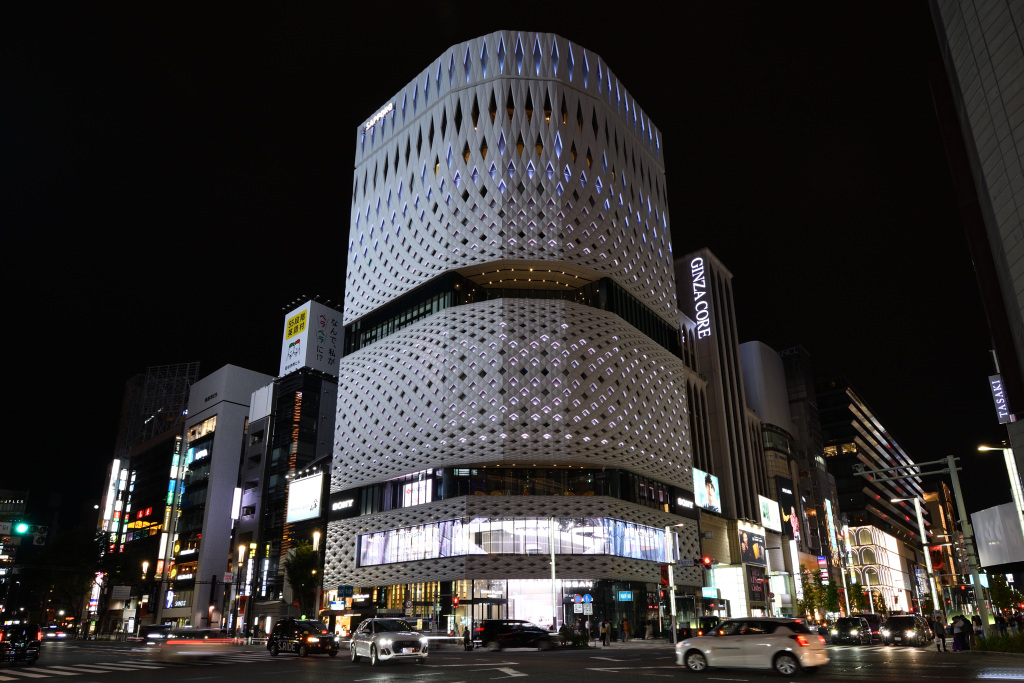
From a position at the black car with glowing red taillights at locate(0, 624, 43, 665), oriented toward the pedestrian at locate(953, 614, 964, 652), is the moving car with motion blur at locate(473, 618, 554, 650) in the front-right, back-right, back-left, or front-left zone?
front-left

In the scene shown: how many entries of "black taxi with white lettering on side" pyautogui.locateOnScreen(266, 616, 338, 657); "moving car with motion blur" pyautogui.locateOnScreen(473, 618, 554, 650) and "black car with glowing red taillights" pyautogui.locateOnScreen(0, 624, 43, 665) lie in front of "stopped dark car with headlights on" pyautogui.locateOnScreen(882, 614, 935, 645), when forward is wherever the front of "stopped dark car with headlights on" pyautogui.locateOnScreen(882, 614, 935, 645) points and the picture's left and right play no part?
3

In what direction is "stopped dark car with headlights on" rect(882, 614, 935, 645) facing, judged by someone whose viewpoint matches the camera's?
facing the viewer and to the left of the viewer

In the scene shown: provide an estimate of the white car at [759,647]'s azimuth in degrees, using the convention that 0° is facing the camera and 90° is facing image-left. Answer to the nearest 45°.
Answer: approximately 135°

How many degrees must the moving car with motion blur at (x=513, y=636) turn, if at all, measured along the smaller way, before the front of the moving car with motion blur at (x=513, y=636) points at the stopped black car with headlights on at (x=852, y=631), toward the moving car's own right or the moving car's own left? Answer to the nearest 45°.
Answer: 0° — it already faces it

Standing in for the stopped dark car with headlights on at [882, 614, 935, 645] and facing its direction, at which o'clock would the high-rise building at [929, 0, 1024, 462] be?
The high-rise building is roughly at 10 o'clock from the stopped dark car with headlights on.

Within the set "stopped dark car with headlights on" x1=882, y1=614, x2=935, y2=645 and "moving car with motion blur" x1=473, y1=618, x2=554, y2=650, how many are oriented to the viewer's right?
1

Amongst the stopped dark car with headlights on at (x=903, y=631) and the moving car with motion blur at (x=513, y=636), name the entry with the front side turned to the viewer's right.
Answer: the moving car with motion blur at (x=513, y=636)

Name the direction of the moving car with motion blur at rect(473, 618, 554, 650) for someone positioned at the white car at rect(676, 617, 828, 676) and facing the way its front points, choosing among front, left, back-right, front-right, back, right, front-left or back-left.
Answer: front

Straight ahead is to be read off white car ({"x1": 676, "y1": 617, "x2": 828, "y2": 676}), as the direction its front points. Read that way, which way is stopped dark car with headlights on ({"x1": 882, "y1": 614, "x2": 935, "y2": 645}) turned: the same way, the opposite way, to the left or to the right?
to the left

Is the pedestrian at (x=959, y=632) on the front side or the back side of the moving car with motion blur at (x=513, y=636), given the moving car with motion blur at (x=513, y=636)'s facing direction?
on the front side

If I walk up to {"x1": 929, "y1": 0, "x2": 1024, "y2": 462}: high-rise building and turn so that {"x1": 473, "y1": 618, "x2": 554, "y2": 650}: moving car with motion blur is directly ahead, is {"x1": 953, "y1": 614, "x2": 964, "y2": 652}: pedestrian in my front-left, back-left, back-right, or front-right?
front-right

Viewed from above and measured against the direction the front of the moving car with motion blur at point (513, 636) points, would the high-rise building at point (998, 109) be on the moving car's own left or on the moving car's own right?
on the moving car's own right

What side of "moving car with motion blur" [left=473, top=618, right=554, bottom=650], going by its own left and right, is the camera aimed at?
right
